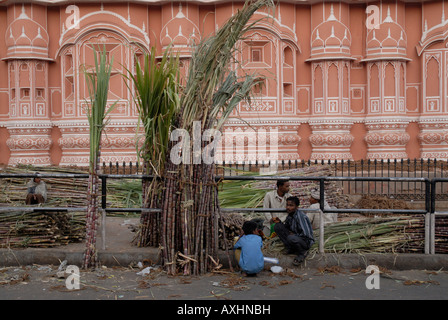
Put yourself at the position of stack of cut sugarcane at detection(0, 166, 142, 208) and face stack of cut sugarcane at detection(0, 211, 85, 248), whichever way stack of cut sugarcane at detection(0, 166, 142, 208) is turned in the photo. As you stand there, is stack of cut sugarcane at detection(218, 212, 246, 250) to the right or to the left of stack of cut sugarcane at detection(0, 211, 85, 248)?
left

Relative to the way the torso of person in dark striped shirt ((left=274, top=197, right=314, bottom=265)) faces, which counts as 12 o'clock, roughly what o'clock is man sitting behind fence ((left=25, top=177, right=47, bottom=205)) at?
The man sitting behind fence is roughly at 2 o'clock from the person in dark striped shirt.

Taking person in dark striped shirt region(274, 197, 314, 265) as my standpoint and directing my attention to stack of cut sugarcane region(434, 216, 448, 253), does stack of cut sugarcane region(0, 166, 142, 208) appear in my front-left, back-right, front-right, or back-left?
back-left

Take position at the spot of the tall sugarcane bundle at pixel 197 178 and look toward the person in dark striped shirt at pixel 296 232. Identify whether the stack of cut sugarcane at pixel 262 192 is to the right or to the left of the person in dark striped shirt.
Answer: left

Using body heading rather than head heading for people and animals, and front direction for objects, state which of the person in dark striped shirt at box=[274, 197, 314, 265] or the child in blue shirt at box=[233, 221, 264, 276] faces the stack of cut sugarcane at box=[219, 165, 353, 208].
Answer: the child in blue shirt

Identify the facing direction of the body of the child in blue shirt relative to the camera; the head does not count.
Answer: away from the camera

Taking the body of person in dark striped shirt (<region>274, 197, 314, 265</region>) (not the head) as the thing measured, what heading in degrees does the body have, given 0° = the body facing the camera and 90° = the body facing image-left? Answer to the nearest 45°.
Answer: approximately 45°

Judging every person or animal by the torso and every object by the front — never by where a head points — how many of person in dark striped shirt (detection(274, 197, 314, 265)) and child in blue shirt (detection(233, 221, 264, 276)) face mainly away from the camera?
1

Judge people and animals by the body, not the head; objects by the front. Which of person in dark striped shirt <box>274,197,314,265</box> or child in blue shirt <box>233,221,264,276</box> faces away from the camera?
the child in blue shirt

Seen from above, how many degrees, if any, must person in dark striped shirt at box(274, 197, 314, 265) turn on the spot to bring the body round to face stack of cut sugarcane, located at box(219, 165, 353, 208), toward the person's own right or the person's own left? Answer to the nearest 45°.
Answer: approximately 135° to the person's own right

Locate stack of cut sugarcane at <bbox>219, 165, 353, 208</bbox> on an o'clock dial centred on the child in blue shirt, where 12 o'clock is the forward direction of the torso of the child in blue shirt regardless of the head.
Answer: The stack of cut sugarcane is roughly at 12 o'clock from the child in blue shirt.
